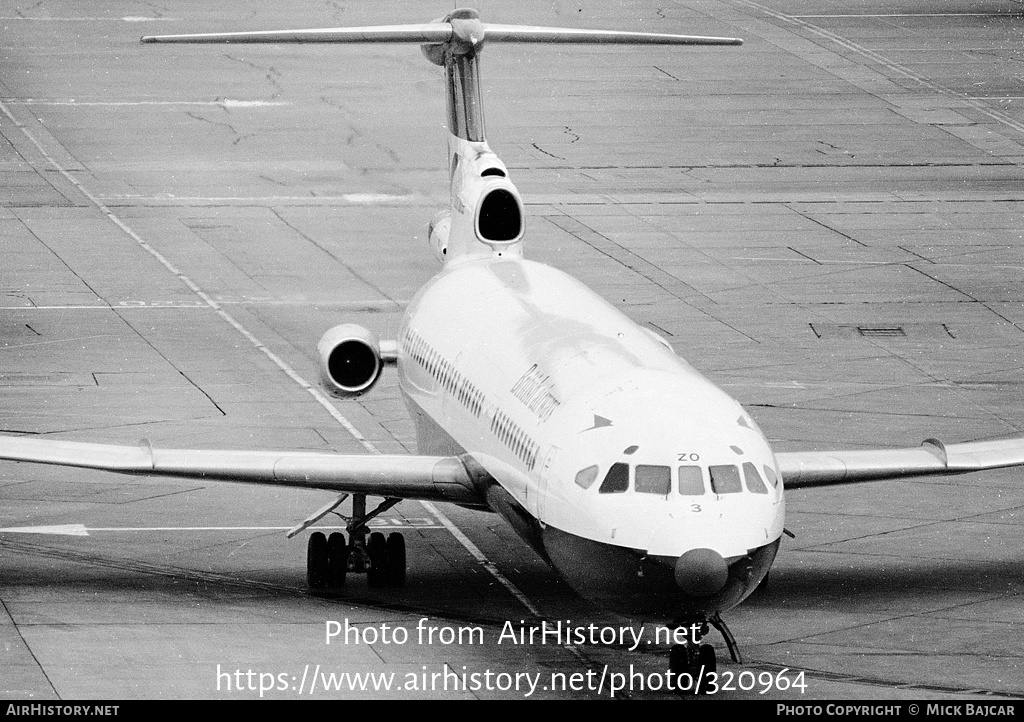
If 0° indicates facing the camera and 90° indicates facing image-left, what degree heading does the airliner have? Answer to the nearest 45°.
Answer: approximately 0°
